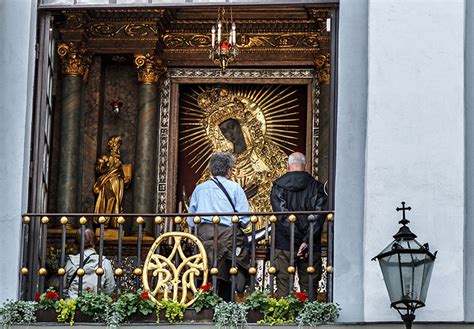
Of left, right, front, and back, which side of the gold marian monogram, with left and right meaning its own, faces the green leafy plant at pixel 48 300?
right

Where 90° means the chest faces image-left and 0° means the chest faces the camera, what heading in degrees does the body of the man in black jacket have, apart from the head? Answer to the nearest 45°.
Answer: approximately 180°

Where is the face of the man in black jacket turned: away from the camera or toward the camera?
away from the camera

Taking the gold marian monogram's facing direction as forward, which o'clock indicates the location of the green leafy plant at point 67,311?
The green leafy plant is roughly at 3 o'clock from the gold marian monogram.

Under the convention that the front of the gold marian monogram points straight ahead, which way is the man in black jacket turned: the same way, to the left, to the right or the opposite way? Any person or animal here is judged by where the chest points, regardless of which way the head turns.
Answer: the opposite way

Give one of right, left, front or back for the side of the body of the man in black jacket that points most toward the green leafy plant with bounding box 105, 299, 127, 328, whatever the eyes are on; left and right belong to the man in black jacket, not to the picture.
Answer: left

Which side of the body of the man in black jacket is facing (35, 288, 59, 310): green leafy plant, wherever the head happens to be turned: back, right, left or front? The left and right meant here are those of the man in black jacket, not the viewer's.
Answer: left

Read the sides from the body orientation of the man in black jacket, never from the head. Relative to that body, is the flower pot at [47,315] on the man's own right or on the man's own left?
on the man's own left

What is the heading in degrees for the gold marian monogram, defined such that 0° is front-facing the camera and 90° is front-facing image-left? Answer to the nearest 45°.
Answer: approximately 0°

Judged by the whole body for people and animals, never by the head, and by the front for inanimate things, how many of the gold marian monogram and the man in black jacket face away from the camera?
1

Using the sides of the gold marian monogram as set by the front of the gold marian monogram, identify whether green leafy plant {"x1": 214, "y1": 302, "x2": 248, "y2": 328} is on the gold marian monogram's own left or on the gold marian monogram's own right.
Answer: on the gold marian monogram's own left

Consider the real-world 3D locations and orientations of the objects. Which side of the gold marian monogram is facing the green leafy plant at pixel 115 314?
right
